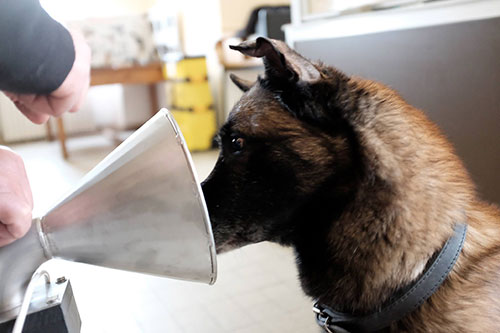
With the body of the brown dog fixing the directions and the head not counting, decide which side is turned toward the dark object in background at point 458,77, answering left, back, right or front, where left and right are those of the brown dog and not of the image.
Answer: right

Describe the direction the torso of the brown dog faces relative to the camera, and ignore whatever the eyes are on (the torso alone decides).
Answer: to the viewer's left

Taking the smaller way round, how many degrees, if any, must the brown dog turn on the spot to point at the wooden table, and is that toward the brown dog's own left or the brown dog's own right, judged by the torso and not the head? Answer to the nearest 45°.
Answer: approximately 45° to the brown dog's own right

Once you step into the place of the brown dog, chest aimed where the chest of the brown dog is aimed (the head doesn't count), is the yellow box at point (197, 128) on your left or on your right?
on your right

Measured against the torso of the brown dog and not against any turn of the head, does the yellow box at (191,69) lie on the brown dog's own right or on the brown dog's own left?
on the brown dog's own right

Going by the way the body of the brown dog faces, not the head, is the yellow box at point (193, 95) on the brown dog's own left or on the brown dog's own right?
on the brown dog's own right
